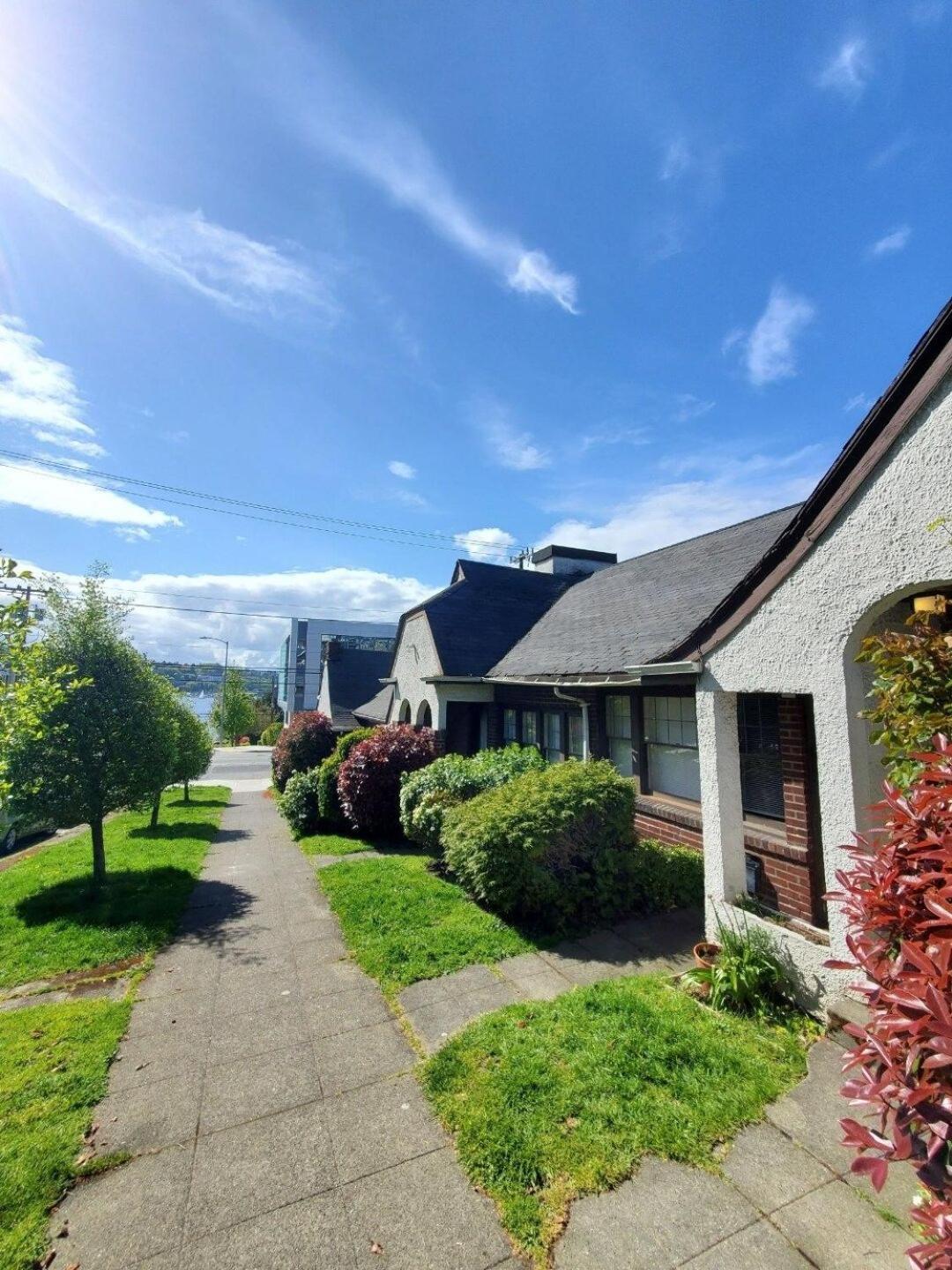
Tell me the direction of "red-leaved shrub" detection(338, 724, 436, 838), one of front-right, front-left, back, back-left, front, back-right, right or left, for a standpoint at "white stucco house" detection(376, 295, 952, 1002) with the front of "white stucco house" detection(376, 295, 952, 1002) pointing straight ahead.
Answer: right

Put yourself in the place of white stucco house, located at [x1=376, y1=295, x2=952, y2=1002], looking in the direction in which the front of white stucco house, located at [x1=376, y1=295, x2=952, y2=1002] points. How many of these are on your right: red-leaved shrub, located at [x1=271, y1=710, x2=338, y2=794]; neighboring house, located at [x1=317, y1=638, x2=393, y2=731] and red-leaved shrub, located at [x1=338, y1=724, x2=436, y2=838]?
3

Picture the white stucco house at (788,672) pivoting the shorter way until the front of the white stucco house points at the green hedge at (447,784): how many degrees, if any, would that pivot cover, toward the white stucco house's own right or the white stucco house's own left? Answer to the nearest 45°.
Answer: approximately 90° to the white stucco house's own right

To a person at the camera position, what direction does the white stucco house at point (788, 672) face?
facing the viewer and to the left of the viewer

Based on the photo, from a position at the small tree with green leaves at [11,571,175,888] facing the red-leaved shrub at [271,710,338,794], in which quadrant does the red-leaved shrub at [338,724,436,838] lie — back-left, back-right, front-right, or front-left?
front-right

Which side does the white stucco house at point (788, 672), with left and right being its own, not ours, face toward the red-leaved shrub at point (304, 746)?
right

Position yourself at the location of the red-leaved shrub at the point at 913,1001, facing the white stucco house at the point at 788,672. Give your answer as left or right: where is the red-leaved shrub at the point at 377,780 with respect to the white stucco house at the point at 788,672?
left

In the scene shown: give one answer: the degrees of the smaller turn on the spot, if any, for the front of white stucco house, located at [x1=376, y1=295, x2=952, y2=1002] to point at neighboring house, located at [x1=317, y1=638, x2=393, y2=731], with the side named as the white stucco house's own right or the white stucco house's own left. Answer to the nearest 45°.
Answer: approximately 90° to the white stucco house's own right

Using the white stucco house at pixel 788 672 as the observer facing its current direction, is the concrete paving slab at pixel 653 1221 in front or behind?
in front

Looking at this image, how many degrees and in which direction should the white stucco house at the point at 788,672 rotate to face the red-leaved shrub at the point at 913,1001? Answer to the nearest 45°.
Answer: approximately 45° to its left

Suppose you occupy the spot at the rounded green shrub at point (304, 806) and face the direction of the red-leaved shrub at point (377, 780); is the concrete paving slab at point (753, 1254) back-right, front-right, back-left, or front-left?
front-right
